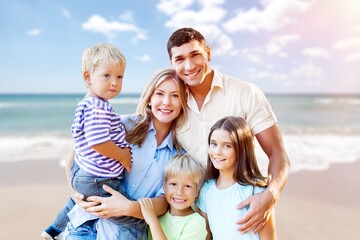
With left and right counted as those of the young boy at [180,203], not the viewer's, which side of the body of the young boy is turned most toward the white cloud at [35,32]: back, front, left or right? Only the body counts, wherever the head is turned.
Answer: back

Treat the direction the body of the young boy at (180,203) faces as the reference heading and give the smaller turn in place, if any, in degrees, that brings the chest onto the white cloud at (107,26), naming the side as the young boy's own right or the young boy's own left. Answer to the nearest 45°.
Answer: approximately 180°

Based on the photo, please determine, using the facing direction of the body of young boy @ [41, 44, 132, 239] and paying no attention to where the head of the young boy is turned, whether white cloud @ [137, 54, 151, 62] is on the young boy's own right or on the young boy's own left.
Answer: on the young boy's own left

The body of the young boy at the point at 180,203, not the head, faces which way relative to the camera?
toward the camera

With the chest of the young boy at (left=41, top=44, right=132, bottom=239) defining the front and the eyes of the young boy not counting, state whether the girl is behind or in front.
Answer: in front
